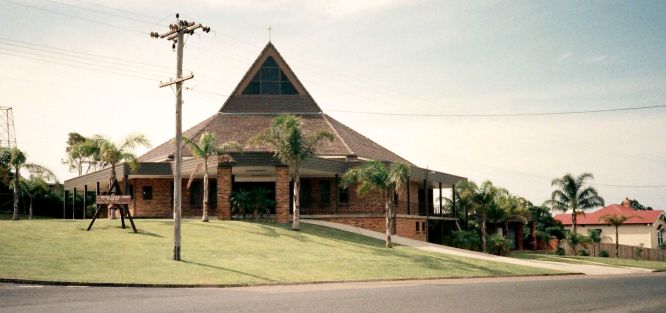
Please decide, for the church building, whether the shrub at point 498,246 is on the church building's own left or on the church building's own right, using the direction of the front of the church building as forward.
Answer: on the church building's own left

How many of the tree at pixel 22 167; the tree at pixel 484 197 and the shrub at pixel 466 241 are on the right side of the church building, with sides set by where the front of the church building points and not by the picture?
1

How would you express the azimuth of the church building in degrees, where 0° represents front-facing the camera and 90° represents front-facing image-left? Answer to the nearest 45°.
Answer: approximately 0°

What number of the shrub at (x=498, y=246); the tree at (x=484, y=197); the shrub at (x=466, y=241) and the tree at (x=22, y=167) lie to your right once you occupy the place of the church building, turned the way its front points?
1

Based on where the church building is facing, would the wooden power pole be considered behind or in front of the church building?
in front

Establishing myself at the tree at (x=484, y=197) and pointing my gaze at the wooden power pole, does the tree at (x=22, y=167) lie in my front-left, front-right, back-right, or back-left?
front-right

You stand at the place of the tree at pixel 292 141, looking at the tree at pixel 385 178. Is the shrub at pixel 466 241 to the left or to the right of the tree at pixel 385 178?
left

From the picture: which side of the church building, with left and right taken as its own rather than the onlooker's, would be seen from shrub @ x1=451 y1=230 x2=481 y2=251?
left

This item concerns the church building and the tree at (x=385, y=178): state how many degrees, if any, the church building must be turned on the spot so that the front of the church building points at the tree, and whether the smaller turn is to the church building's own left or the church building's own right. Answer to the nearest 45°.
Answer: approximately 45° to the church building's own left

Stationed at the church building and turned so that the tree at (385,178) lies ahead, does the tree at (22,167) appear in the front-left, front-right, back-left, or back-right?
back-right

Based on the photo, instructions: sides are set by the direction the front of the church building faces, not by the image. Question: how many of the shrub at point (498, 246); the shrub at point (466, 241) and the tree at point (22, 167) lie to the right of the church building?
1

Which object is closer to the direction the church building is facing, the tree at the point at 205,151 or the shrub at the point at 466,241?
the tree

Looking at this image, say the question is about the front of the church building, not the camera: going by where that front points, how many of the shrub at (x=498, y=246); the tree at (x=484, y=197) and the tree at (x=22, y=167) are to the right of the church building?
1

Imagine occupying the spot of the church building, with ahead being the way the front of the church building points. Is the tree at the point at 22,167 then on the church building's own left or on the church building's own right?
on the church building's own right

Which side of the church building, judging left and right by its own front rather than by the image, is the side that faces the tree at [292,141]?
front

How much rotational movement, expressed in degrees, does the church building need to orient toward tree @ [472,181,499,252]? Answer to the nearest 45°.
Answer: approximately 90° to its left
